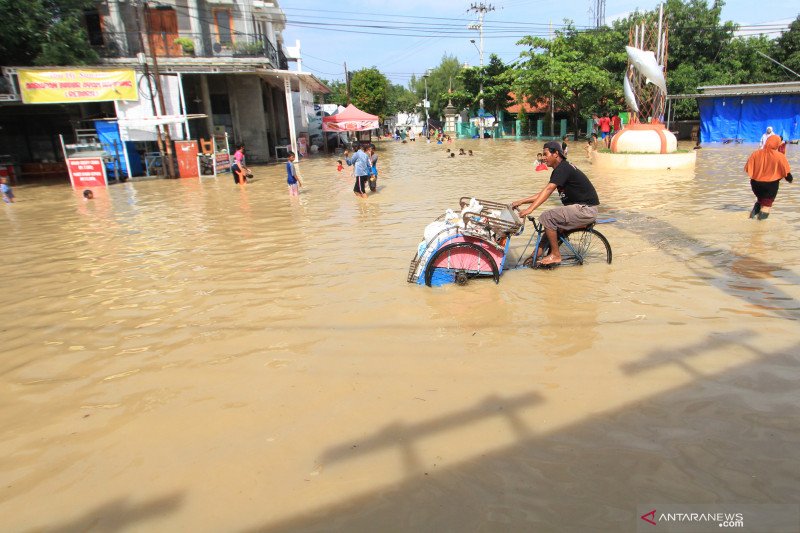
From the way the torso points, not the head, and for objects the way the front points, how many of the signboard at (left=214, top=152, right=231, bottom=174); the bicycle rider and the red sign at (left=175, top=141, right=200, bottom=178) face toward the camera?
2

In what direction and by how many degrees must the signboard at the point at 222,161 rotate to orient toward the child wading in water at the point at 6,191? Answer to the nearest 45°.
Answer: approximately 45° to its right

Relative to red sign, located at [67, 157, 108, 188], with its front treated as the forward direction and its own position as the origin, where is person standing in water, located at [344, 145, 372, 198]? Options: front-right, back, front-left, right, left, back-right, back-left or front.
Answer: front-left

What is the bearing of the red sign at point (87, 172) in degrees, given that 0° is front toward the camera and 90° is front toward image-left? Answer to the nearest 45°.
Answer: approximately 0°

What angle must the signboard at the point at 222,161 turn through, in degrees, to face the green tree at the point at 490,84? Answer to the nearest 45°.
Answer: approximately 135° to its left

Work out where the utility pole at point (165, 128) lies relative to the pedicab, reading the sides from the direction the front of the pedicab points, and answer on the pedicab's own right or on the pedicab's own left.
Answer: on the pedicab's own right

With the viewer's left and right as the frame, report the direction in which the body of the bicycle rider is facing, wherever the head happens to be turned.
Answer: facing to the left of the viewer

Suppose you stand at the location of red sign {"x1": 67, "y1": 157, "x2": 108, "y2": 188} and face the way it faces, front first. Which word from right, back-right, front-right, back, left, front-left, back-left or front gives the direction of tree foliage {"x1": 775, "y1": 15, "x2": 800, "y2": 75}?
left

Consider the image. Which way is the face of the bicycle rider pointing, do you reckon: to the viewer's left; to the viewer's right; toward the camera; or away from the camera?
to the viewer's left

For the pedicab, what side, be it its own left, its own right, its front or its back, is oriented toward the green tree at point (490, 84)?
right

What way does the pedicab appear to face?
to the viewer's left
